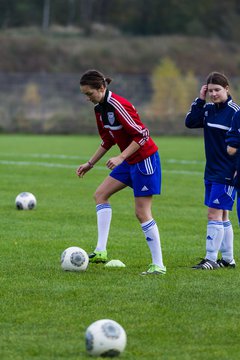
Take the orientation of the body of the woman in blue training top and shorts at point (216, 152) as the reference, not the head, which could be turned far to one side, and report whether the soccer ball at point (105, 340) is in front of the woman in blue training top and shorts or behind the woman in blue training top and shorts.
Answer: in front

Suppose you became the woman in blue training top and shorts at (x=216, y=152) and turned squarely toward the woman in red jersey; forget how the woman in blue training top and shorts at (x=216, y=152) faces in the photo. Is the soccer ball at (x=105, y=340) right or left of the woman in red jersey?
left

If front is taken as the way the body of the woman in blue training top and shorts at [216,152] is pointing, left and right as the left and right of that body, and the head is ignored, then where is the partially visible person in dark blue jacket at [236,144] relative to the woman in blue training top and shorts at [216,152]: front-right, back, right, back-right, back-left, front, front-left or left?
front-left

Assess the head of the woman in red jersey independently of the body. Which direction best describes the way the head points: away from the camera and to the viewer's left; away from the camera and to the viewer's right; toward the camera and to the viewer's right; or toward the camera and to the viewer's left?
toward the camera and to the viewer's left

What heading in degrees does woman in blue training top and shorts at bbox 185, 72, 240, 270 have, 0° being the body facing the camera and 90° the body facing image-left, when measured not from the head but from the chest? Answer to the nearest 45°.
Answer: approximately 45°

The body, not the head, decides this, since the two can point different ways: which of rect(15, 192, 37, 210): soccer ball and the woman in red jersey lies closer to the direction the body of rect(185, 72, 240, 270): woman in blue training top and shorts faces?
the woman in red jersey

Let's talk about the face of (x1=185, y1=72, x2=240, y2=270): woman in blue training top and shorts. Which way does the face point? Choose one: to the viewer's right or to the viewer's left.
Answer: to the viewer's left

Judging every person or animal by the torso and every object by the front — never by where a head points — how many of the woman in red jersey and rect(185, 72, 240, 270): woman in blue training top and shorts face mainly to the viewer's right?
0

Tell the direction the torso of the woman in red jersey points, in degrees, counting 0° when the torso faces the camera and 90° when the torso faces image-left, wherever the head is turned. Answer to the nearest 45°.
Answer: approximately 45°
